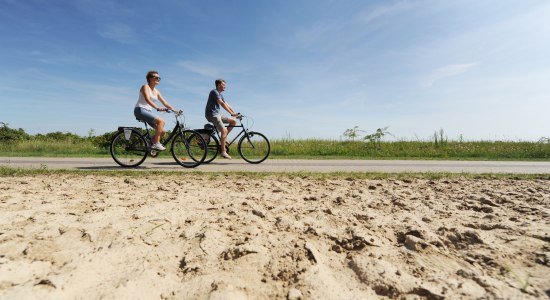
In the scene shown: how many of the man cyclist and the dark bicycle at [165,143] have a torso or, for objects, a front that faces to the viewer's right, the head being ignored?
2

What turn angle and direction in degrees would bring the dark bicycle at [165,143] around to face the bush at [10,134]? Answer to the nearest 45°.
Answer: approximately 135° to its left

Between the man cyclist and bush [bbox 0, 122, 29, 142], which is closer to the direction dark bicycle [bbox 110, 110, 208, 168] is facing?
the man cyclist

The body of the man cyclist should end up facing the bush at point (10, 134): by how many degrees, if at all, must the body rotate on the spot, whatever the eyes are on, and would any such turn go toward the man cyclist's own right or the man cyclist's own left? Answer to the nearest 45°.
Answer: approximately 135° to the man cyclist's own left

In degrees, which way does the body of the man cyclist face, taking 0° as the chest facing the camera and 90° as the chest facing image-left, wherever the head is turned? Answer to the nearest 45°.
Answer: approximately 270°

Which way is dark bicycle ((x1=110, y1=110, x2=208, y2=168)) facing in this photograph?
to the viewer's right
